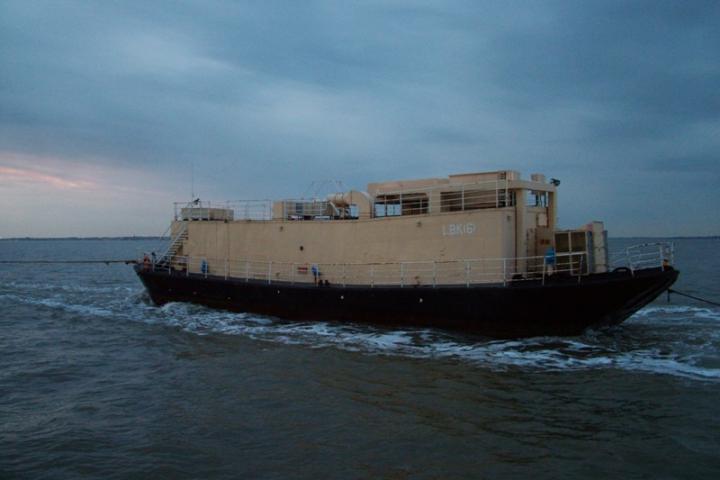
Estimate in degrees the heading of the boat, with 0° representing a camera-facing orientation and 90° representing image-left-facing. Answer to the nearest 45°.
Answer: approximately 315°
